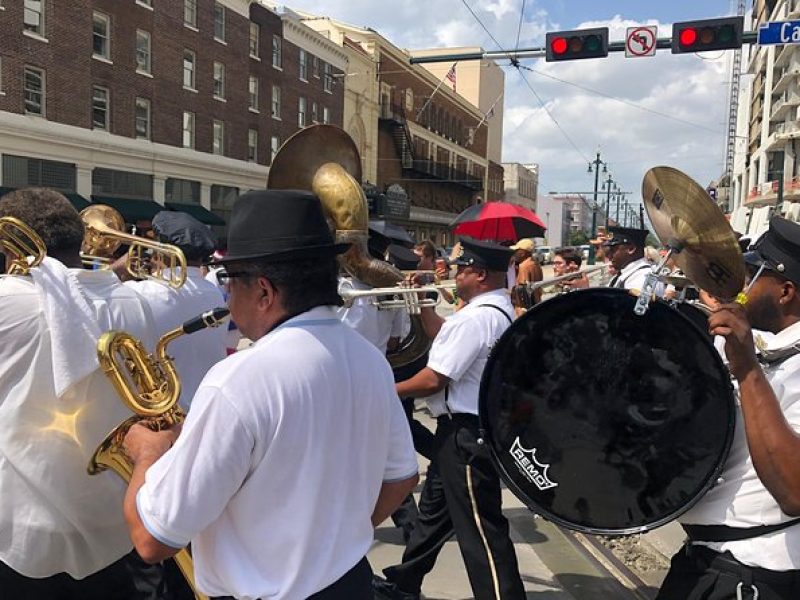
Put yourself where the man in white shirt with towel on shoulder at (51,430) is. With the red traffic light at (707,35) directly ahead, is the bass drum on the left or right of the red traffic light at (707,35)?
right

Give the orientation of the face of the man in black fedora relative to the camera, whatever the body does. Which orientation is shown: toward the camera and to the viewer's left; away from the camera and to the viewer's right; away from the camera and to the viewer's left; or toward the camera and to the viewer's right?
away from the camera and to the viewer's left

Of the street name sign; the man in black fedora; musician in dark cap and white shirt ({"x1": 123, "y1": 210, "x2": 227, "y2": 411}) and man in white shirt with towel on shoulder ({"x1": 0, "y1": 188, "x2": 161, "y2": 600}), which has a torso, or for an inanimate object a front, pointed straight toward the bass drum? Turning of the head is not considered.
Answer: the street name sign

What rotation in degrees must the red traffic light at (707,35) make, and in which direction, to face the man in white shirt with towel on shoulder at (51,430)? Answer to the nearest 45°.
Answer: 0° — it already faces them

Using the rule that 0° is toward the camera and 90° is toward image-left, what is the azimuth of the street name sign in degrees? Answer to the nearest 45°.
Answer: approximately 0°

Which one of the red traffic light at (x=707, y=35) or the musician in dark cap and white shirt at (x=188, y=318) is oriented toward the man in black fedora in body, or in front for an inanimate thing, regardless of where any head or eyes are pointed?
the red traffic light

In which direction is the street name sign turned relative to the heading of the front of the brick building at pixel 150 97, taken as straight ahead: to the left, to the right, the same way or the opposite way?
to the right

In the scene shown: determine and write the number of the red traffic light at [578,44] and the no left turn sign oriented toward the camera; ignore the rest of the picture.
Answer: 2
